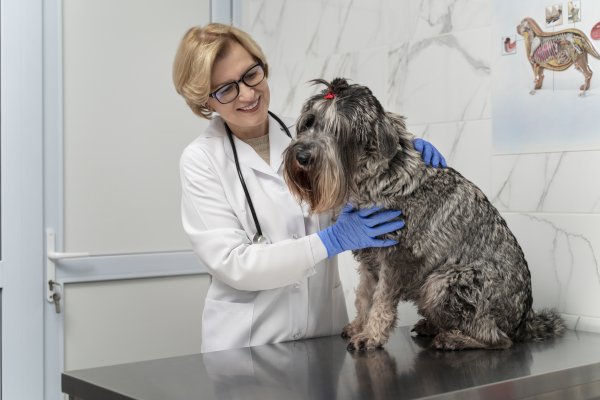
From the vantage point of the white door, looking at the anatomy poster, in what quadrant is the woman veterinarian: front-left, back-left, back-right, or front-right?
front-right

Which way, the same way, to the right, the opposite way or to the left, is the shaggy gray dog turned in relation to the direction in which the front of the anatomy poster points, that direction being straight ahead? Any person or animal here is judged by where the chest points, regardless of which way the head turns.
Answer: to the right

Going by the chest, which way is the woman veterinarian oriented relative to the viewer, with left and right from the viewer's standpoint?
facing the viewer and to the right of the viewer

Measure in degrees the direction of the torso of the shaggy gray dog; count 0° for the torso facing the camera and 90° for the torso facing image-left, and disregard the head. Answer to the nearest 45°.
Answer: approximately 90°

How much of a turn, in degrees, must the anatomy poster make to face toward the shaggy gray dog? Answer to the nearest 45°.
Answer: approximately 45° to its right

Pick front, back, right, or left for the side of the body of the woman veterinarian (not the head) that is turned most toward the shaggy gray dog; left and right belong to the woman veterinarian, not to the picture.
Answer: front

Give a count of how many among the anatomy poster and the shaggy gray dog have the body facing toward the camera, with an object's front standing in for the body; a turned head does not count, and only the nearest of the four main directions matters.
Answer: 1

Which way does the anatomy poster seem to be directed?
toward the camera

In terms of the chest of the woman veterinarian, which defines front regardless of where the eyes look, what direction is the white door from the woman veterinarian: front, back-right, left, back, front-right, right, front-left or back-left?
back

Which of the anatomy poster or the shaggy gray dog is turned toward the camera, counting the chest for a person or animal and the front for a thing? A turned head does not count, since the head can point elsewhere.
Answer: the anatomy poster

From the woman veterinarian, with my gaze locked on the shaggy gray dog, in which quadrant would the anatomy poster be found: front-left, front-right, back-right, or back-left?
front-left

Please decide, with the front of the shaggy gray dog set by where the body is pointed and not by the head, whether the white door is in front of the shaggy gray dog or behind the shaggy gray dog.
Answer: in front

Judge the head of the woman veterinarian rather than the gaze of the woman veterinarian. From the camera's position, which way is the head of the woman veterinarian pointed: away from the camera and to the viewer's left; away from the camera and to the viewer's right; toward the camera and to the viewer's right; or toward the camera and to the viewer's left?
toward the camera and to the viewer's right
